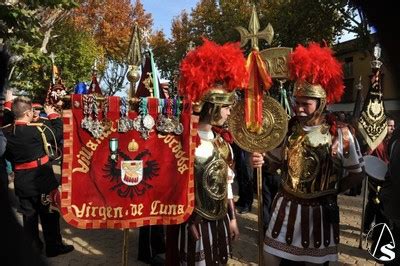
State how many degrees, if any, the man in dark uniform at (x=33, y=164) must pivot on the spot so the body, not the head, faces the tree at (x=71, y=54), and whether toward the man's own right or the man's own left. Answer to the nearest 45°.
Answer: approximately 45° to the man's own left

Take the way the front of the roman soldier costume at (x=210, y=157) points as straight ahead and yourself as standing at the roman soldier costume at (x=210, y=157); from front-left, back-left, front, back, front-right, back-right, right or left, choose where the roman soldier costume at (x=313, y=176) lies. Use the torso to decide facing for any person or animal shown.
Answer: front-left

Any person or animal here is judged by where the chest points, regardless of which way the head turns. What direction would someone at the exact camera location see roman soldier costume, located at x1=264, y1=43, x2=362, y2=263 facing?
facing the viewer and to the left of the viewer

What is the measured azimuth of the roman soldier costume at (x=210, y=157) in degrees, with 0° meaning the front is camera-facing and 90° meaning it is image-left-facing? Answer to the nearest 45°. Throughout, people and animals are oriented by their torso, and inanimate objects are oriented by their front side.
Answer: approximately 315°

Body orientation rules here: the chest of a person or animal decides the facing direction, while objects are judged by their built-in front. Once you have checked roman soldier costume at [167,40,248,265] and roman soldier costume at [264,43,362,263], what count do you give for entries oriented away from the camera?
0

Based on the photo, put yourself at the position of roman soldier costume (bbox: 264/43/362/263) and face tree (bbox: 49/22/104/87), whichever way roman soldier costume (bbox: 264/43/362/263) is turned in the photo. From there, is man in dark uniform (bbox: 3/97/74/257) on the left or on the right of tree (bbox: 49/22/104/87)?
left

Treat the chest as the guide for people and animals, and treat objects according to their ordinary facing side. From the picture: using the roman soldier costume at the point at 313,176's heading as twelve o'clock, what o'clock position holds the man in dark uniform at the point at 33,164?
The man in dark uniform is roughly at 2 o'clock from the roman soldier costume.
